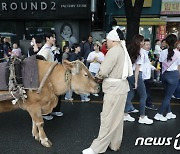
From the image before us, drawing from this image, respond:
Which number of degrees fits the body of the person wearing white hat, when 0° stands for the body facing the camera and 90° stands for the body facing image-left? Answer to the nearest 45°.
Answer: approximately 90°

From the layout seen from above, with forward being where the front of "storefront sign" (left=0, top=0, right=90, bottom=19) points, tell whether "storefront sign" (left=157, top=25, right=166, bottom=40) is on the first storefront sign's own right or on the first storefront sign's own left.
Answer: on the first storefront sign's own left

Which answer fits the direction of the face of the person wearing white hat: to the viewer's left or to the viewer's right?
to the viewer's left

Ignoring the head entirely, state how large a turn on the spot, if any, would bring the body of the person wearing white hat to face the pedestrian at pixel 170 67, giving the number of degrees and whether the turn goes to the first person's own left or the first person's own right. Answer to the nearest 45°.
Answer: approximately 135° to the first person's own right

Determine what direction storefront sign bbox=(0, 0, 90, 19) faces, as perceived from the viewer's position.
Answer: facing the viewer

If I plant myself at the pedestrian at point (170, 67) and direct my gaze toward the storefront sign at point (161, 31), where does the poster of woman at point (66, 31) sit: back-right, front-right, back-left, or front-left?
front-left

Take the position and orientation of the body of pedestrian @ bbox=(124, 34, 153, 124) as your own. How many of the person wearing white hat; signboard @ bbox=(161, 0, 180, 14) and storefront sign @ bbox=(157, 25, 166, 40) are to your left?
2

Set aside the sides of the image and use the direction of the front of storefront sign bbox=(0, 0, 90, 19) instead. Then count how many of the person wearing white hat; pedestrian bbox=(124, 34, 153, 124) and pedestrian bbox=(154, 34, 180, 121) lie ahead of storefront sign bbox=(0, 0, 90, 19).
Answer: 3

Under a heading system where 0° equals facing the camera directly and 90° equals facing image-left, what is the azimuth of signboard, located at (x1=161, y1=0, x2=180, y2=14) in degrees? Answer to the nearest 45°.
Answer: approximately 0°
